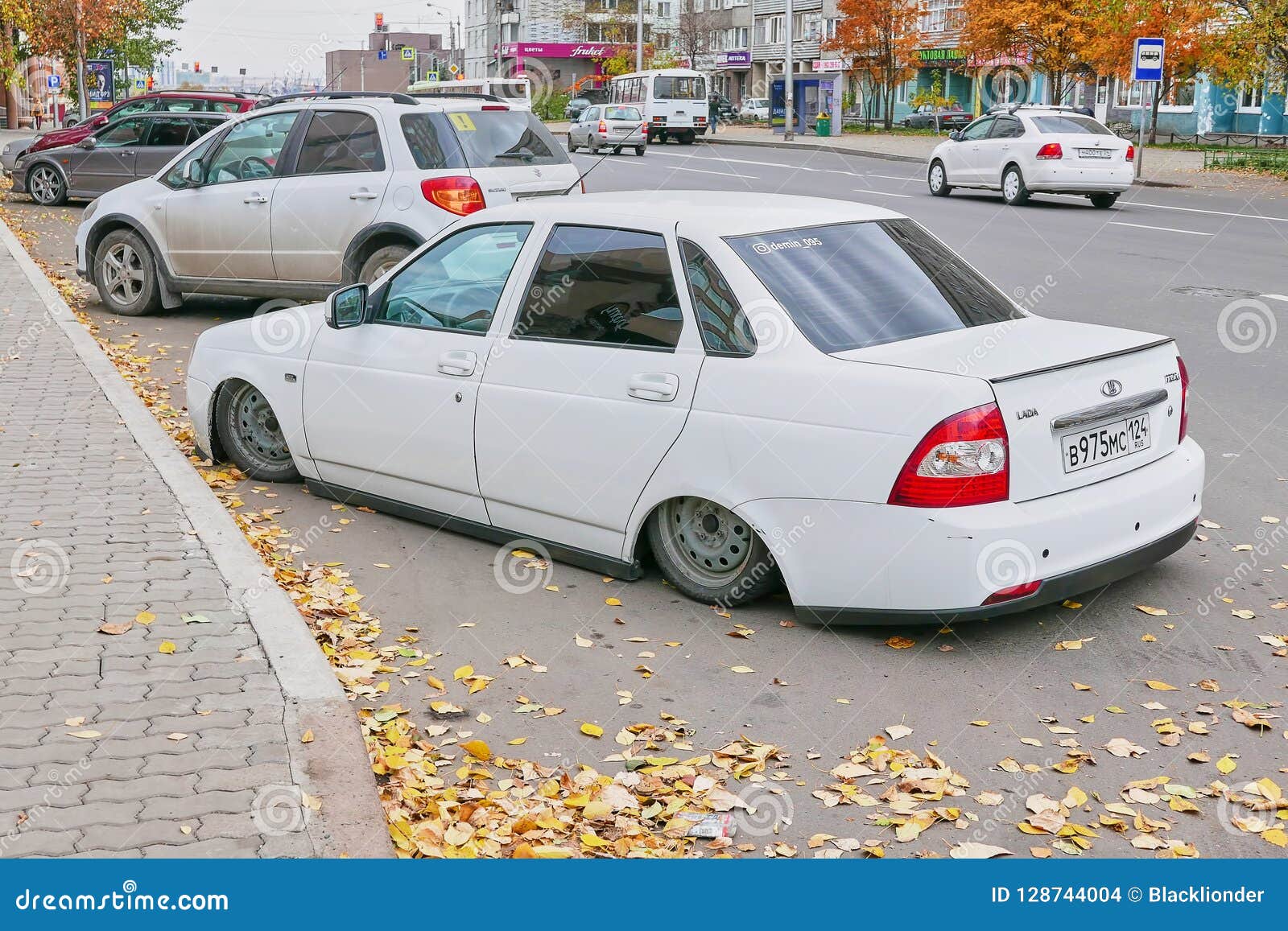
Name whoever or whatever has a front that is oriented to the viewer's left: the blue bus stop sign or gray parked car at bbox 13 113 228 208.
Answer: the gray parked car

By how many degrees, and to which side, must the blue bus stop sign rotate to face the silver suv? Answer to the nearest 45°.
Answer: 0° — it already faces it

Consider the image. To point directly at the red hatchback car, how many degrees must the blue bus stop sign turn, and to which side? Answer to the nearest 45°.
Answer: approximately 45° to its right

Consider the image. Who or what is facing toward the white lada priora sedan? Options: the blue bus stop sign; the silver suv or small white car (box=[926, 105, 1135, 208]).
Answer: the blue bus stop sign

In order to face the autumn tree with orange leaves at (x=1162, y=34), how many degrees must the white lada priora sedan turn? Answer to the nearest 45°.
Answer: approximately 45° to its right

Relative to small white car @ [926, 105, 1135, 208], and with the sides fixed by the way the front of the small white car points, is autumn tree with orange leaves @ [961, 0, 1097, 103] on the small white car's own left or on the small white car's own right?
on the small white car's own right

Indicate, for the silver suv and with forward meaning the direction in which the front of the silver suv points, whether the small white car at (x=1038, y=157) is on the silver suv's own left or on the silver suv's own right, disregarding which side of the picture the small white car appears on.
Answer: on the silver suv's own right

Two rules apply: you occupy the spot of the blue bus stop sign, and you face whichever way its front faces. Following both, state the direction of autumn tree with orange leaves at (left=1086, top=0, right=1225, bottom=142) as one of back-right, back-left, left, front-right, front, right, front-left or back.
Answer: back

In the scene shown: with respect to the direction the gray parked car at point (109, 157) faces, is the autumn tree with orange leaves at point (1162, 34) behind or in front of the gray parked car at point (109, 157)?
behind

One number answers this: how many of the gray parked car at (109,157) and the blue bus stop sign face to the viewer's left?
1

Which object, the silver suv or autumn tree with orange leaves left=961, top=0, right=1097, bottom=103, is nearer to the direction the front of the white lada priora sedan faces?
the silver suv

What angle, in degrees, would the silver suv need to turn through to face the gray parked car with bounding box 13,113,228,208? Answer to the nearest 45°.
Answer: approximately 45° to its right

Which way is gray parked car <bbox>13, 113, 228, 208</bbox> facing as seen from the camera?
to the viewer's left

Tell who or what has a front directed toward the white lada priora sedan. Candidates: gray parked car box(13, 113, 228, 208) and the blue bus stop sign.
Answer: the blue bus stop sign

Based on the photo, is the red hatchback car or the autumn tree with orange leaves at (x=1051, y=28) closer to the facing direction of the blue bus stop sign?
the red hatchback car
